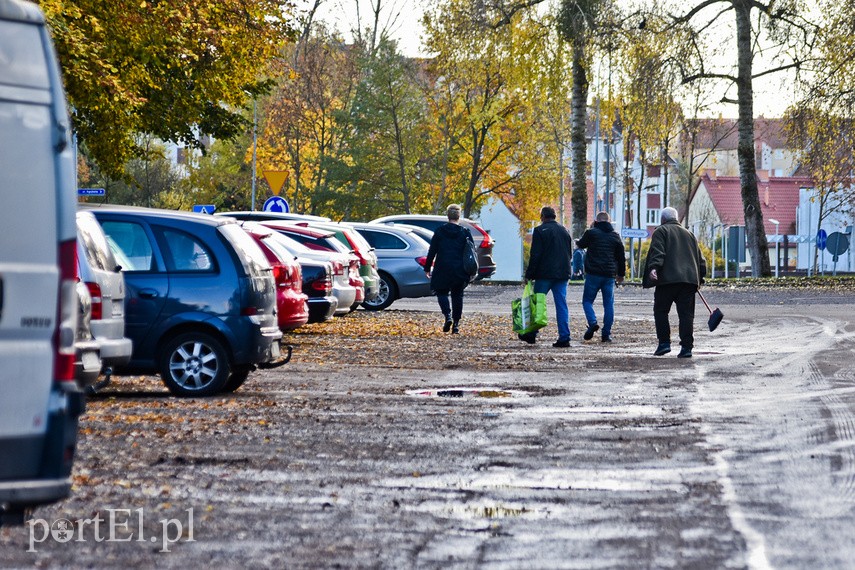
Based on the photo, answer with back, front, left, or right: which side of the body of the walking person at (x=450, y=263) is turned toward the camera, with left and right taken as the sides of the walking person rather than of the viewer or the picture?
back

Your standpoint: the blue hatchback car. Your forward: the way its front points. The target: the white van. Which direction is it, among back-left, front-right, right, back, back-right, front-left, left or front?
left

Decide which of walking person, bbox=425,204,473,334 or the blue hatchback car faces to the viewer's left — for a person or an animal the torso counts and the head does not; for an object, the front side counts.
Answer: the blue hatchback car

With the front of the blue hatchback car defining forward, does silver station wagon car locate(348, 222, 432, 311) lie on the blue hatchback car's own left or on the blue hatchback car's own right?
on the blue hatchback car's own right

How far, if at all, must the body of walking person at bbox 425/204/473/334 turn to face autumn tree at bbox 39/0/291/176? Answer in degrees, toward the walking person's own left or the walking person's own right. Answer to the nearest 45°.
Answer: approximately 90° to the walking person's own left

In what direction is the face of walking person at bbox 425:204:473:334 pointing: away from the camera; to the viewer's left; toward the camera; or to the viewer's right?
away from the camera

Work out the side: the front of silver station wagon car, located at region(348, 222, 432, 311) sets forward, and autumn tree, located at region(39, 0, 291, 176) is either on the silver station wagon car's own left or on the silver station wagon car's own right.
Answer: on the silver station wagon car's own left

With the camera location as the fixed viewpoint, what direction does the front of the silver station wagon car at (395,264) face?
facing to the left of the viewer

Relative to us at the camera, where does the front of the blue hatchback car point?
facing to the left of the viewer

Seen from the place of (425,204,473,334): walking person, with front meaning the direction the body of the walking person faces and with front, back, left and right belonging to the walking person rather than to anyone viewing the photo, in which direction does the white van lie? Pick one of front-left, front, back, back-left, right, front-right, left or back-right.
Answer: back
